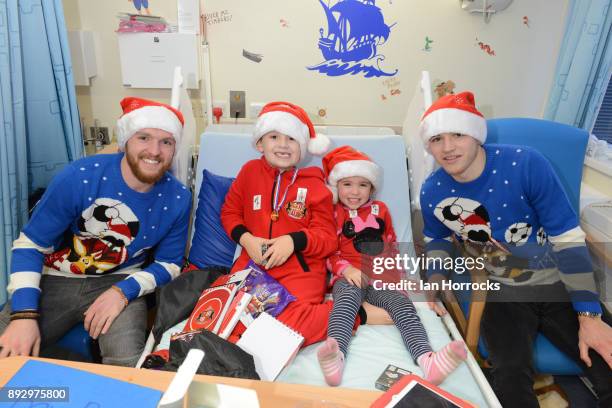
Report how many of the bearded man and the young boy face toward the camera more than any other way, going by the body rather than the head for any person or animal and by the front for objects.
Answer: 2

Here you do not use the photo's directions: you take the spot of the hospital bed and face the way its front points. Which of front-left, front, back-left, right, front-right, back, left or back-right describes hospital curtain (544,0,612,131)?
back-left

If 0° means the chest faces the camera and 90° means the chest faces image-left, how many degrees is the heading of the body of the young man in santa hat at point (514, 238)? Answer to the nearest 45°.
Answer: approximately 45°

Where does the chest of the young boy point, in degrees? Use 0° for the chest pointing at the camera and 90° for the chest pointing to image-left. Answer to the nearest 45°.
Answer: approximately 0°

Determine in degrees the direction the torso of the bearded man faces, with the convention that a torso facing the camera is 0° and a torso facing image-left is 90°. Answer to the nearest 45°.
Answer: approximately 0°

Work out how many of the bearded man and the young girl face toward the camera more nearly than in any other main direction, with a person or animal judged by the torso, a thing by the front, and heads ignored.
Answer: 2

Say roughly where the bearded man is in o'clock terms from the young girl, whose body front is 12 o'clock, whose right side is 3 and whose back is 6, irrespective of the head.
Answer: The bearded man is roughly at 2 o'clock from the young girl.

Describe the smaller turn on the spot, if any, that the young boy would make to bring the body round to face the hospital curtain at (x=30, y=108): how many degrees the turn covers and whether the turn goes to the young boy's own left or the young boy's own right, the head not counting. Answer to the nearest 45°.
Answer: approximately 90° to the young boy's own right

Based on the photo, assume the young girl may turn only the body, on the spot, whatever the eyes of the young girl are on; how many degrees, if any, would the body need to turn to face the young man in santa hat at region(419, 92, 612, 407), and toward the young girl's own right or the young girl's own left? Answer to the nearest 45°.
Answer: approximately 90° to the young girl's own left
